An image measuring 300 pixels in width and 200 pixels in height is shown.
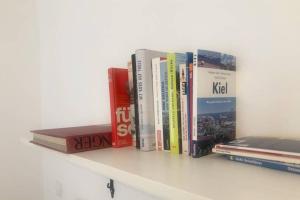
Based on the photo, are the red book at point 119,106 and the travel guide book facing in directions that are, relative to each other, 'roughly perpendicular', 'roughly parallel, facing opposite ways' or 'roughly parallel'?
roughly parallel

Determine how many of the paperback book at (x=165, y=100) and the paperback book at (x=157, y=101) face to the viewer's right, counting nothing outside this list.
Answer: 2

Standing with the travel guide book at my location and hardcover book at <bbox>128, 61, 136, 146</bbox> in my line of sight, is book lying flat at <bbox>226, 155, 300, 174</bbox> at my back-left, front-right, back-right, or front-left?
back-left

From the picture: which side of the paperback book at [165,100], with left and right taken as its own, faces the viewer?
right

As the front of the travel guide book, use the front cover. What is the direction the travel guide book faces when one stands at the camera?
facing the viewer and to the right of the viewer

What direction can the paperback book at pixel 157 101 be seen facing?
to the viewer's right

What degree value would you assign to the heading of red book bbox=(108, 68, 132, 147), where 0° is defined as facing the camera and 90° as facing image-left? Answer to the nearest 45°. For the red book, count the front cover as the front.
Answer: approximately 315°
